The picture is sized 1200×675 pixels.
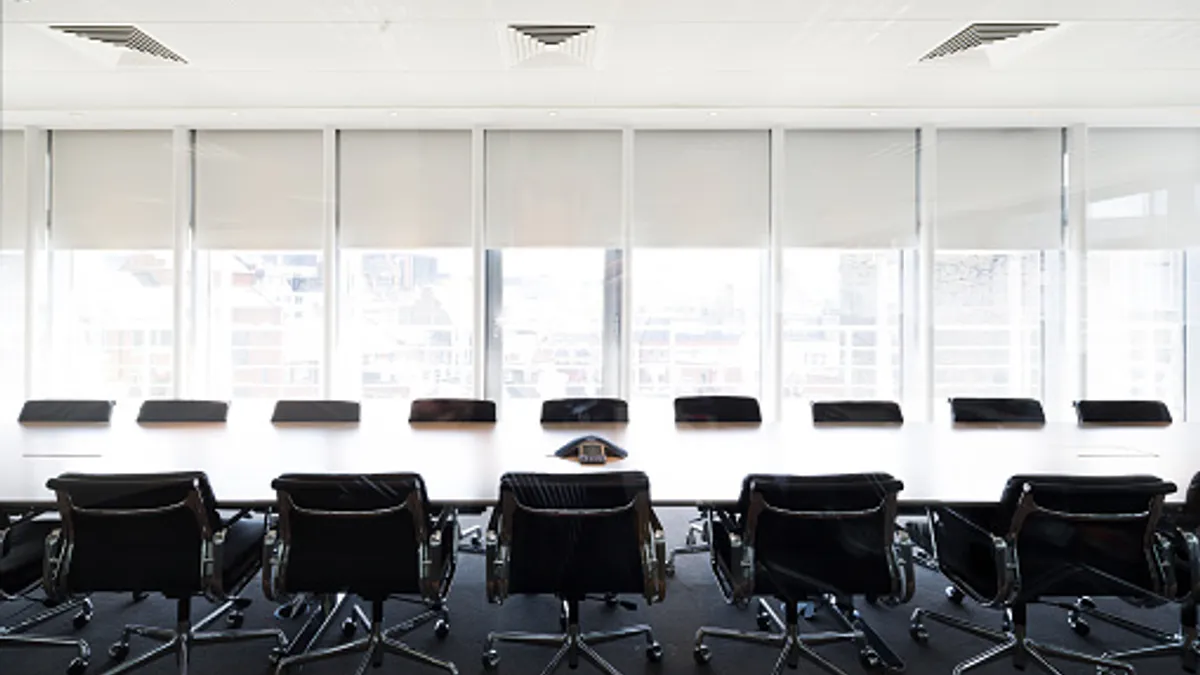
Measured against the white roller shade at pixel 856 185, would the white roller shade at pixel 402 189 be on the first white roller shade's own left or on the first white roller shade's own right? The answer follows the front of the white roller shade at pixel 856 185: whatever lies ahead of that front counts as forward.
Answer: on the first white roller shade's own right

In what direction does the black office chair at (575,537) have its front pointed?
away from the camera

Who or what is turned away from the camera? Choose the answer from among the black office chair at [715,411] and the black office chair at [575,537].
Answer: the black office chair at [575,537]

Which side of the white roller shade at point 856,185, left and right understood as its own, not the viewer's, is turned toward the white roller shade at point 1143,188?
left

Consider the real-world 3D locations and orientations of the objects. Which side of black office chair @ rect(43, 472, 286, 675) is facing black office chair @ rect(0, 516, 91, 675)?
left

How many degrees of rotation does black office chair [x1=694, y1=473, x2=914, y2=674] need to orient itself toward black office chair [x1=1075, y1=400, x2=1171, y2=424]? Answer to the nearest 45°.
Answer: approximately 45° to its right

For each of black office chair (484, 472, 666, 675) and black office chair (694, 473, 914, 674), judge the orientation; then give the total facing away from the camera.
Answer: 2

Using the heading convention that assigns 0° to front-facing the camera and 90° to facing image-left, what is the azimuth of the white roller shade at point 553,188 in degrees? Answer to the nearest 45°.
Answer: approximately 0°

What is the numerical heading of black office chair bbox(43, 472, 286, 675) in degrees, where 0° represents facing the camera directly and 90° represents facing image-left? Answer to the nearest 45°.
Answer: approximately 225°

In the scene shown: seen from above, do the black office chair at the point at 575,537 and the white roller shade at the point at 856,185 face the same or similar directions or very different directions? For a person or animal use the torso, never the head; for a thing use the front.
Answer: very different directions

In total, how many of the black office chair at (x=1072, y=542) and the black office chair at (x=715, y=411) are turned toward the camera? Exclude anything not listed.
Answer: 1

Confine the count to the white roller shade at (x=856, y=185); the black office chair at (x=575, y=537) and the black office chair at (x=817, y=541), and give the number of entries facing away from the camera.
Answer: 2

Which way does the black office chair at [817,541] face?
away from the camera
